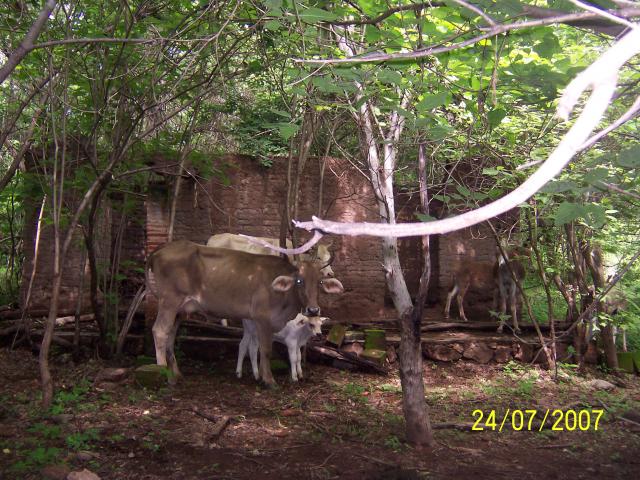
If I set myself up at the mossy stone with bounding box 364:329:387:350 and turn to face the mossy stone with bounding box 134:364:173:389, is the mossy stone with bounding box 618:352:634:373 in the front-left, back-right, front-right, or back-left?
back-left

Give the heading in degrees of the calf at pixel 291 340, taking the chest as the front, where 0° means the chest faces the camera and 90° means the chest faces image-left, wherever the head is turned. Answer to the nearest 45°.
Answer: approximately 270°

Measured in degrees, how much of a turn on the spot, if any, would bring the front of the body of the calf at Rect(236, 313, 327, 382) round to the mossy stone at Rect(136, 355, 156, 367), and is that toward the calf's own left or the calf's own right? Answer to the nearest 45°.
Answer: approximately 180°

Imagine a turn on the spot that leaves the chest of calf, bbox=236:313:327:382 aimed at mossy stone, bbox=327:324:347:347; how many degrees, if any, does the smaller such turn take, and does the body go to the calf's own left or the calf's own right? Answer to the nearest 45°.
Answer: approximately 45° to the calf's own left

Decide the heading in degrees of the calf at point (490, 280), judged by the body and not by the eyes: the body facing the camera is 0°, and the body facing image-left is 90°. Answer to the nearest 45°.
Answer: approximately 315°

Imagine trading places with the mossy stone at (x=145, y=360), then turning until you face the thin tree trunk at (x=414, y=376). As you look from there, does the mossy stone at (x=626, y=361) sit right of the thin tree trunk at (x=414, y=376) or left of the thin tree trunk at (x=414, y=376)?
left

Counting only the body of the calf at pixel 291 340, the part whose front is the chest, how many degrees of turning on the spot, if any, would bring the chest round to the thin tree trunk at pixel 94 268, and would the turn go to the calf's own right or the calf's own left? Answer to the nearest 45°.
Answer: approximately 180°

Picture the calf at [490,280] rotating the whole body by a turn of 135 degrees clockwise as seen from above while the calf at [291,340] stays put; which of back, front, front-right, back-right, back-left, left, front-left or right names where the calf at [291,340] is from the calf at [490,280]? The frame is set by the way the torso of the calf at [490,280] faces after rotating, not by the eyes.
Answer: front-left

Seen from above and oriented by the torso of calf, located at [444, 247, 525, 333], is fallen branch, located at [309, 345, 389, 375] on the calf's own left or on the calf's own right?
on the calf's own right
